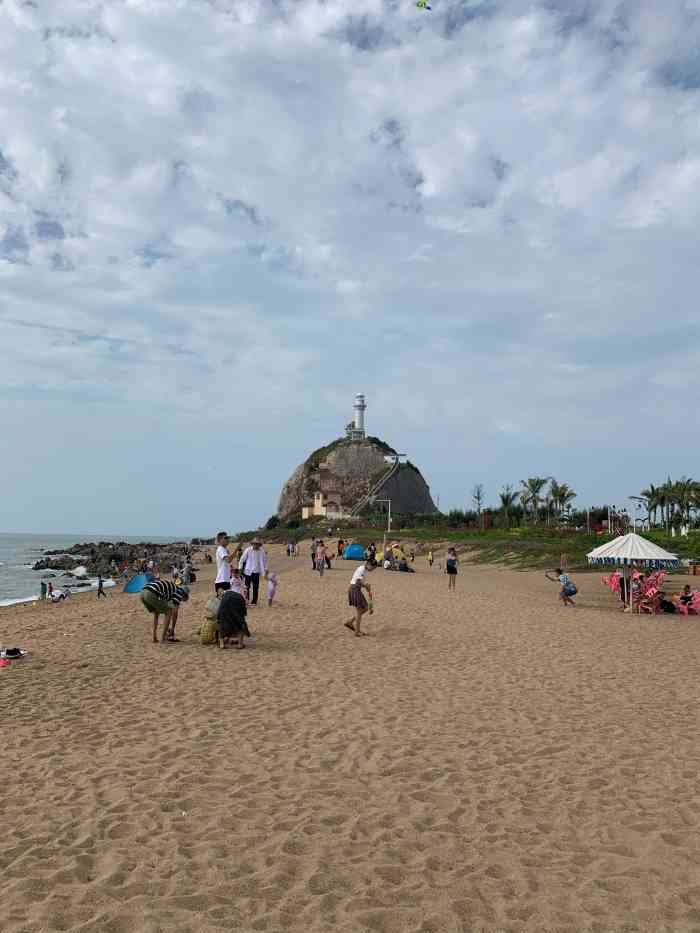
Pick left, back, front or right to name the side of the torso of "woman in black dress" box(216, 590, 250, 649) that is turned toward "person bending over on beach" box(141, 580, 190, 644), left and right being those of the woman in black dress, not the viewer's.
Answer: left

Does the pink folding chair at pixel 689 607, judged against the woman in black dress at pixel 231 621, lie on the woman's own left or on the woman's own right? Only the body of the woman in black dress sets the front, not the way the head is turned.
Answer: on the woman's own right

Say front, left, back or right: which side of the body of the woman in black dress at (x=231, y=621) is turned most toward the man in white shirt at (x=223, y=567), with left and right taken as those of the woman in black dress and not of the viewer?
front

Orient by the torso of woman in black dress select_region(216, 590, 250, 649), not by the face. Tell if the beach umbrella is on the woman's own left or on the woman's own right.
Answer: on the woman's own right

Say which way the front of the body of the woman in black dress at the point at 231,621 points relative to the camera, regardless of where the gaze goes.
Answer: away from the camera
